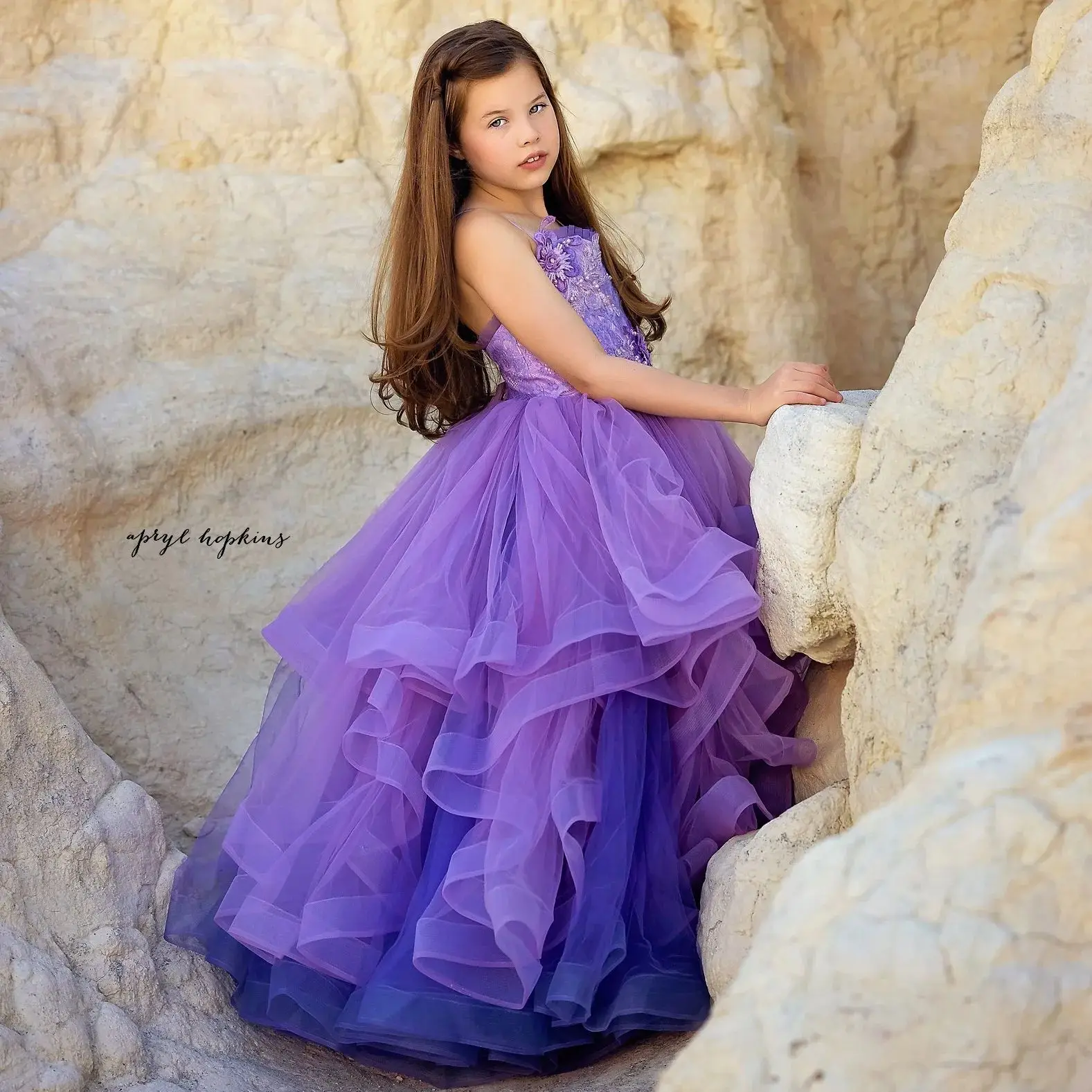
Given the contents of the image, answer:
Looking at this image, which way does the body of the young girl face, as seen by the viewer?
to the viewer's right
